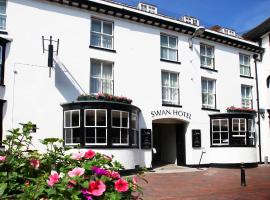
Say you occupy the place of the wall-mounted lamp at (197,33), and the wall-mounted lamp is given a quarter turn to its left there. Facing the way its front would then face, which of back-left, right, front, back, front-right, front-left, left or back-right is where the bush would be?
back-right

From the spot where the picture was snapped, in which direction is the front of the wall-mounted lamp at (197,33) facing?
facing the viewer and to the right of the viewer

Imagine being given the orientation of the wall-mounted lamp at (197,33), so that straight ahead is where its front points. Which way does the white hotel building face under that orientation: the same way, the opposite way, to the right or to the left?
the same way

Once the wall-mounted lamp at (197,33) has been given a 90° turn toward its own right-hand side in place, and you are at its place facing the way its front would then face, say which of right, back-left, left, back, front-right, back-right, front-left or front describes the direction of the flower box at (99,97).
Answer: front

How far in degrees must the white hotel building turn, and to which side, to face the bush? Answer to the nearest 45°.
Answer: approximately 45° to its right
